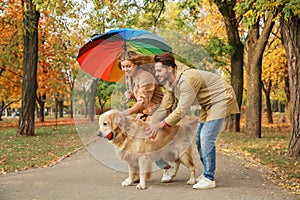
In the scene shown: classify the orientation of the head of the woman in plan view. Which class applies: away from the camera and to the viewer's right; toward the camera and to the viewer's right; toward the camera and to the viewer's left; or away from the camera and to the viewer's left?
toward the camera and to the viewer's left

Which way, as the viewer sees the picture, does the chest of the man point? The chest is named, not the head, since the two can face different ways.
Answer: to the viewer's left

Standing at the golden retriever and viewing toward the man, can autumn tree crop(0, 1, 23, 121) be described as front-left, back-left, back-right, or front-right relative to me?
back-left

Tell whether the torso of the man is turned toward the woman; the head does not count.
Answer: yes

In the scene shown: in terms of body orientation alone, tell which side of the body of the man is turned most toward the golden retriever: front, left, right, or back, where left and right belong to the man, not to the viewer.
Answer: front

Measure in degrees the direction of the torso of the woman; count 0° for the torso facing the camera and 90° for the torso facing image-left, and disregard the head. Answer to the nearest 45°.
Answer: approximately 45°

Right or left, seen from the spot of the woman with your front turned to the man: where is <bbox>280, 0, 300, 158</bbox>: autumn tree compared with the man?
left

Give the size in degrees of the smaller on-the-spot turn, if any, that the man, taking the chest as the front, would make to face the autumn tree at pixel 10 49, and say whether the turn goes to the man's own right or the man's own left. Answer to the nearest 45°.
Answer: approximately 45° to the man's own right

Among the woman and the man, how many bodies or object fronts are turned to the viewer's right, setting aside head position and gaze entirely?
0

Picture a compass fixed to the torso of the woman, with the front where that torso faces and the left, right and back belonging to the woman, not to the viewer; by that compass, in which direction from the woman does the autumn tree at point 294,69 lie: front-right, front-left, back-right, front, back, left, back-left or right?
back
